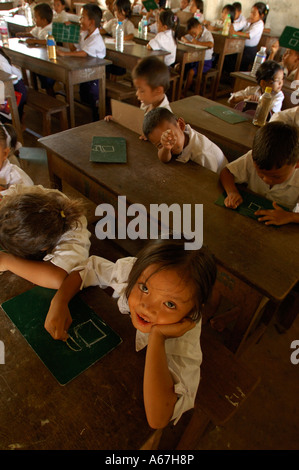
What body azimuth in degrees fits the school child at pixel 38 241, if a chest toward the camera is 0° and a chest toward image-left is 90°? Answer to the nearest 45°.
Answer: approximately 45°

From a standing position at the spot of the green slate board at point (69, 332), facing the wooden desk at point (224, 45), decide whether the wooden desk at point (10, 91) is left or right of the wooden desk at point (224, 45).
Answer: left

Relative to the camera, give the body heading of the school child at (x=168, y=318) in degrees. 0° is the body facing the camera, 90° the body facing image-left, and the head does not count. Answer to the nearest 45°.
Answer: approximately 45°

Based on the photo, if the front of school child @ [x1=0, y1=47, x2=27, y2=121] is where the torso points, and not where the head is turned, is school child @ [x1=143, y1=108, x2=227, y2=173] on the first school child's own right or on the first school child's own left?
on the first school child's own left

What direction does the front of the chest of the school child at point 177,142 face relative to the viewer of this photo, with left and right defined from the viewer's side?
facing the viewer and to the left of the viewer
